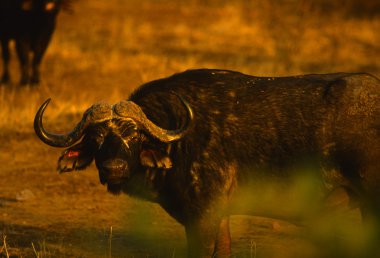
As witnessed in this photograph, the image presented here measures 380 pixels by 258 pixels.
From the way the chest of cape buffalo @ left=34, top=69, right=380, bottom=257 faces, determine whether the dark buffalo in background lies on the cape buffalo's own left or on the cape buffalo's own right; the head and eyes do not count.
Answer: on the cape buffalo's own right

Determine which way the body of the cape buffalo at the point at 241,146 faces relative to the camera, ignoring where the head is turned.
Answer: to the viewer's left
